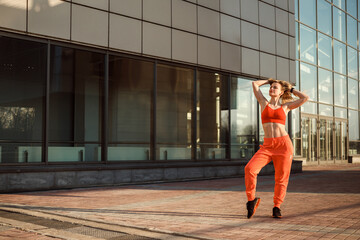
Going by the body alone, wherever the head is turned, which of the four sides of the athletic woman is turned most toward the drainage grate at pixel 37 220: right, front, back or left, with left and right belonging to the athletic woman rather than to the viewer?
right

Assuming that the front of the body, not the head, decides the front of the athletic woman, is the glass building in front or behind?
behind

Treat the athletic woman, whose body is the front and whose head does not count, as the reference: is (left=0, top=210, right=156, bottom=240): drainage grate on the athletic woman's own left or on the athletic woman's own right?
on the athletic woman's own right

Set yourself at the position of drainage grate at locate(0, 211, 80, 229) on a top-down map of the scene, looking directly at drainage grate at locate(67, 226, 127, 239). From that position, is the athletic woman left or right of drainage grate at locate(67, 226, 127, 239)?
left

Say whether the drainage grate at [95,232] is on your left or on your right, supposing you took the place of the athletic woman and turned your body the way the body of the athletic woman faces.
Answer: on your right

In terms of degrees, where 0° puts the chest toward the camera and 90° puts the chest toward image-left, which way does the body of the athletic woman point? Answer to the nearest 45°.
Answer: approximately 0°
